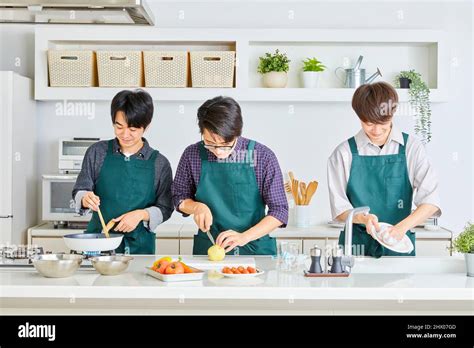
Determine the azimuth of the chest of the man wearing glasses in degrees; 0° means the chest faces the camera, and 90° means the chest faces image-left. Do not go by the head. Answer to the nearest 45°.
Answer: approximately 0°

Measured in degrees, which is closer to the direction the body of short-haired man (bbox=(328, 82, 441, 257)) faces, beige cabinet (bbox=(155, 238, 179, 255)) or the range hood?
the range hood

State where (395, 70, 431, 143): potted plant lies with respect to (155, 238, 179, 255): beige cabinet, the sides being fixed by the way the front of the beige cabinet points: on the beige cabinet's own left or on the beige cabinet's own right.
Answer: on the beige cabinet's own left

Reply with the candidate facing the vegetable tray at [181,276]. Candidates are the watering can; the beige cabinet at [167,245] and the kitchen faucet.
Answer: the beige cabinet

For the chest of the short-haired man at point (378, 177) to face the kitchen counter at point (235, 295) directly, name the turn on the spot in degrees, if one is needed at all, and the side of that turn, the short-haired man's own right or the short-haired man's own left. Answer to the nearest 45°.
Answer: approximately 45° to the short-haired man's own right

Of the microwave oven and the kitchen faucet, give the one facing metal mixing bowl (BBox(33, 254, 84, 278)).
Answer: the microwave oven

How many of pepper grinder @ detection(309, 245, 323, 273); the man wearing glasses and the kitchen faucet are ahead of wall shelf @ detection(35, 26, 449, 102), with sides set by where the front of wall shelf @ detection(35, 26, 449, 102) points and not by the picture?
3

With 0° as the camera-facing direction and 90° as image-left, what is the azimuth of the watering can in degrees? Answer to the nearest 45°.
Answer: approximately 270°

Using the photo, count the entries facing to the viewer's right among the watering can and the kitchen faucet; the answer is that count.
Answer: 2

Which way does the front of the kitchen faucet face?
to the viewer's right

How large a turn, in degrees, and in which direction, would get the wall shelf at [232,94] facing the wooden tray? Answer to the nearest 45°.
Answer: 0° — it already faces it

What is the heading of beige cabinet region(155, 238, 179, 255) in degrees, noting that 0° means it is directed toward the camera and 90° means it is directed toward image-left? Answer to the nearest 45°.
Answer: approximately 0°
